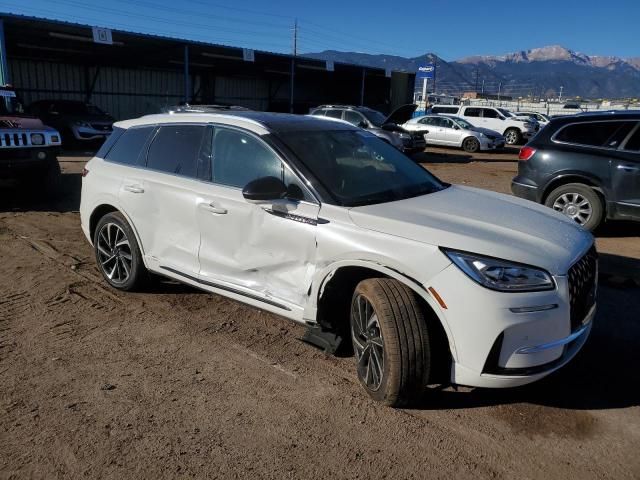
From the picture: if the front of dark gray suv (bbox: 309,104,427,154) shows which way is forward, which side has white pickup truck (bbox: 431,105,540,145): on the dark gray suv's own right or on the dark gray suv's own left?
on the dark gray suv's own left

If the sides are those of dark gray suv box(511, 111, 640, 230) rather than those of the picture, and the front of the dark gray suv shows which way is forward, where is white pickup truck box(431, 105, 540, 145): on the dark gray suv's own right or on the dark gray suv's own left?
on the dark gray suv's own left

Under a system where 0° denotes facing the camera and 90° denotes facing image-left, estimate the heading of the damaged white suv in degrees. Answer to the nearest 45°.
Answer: approximately 315°

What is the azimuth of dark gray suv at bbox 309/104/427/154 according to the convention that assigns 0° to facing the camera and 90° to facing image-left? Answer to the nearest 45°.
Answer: approximately 315°

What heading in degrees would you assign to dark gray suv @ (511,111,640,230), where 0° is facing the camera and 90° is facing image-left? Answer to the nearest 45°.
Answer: approximately 270°

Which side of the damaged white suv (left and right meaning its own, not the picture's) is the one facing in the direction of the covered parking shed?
back

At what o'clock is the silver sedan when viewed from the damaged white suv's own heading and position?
The silver sedan is roughly at 8 o'clock from the damaged white suv.

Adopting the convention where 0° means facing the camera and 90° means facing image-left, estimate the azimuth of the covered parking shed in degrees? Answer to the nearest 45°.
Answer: approximately 315°
